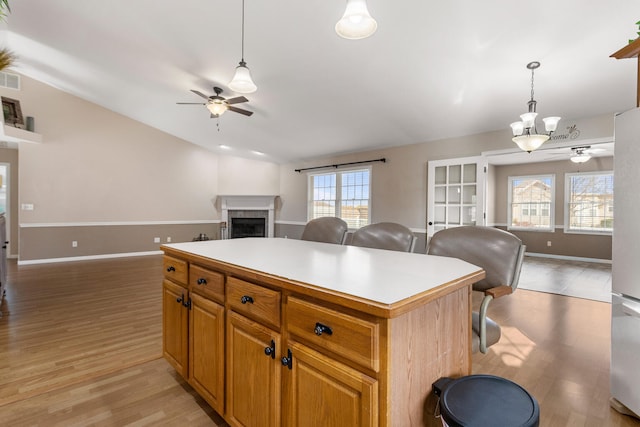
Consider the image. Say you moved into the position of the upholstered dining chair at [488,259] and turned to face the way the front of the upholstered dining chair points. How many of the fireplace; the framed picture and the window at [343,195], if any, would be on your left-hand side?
0

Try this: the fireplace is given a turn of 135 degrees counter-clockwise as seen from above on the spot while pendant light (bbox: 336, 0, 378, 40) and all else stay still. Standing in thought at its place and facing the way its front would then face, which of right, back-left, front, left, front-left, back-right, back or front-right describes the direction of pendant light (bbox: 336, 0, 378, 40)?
back-right

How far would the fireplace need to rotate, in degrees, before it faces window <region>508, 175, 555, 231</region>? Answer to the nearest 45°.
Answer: approximately 90° to its left

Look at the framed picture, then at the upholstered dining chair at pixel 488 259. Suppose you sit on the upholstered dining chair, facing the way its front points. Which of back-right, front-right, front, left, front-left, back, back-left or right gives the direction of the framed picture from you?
front-right

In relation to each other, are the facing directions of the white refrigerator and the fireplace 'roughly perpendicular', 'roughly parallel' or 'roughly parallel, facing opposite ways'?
roughly perpendicular

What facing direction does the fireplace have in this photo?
toward the camera

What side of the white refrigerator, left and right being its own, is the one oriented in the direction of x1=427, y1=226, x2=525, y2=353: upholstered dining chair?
front

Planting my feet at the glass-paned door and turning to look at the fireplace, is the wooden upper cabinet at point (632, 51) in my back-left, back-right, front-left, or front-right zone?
back-left

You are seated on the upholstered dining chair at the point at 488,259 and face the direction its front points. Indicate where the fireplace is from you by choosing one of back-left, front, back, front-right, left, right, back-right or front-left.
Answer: right

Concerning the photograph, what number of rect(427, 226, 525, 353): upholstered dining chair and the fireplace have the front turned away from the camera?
0

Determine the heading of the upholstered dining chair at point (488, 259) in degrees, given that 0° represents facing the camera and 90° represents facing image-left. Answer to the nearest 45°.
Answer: approximately 45°

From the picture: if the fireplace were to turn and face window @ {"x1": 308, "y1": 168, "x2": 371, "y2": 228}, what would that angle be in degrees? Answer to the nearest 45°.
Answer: approximately 45° to its left

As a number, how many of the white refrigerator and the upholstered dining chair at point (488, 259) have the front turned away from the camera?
0

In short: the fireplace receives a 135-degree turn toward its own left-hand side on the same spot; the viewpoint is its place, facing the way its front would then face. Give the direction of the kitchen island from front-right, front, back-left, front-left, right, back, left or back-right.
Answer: back-right

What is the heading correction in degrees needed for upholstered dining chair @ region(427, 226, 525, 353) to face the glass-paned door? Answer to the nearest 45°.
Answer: approximately 135° to its right

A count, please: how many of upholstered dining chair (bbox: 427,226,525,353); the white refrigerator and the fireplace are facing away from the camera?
0
